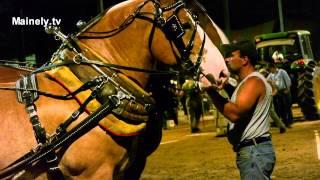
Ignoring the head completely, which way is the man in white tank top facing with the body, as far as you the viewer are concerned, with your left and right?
facing to the left of the viewer

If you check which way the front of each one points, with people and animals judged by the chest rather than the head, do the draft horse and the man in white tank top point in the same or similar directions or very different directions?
very different directions

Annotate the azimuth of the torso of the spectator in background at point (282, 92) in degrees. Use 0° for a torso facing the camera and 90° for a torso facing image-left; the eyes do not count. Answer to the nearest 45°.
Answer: approximately 45°

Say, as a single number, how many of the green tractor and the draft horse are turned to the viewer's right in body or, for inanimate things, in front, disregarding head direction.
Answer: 1

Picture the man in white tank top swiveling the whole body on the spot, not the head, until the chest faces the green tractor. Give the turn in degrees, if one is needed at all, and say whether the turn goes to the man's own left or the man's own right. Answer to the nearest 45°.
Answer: approximately 90° to the man's own right

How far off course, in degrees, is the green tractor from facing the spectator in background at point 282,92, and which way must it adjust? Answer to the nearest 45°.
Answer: approximately 45° to its left

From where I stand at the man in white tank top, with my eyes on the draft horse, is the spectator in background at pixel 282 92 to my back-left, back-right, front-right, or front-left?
back-right

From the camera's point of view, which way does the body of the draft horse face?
to the viewer's right

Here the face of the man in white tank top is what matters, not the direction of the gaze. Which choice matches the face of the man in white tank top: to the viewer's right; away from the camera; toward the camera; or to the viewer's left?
to the viewer's left
